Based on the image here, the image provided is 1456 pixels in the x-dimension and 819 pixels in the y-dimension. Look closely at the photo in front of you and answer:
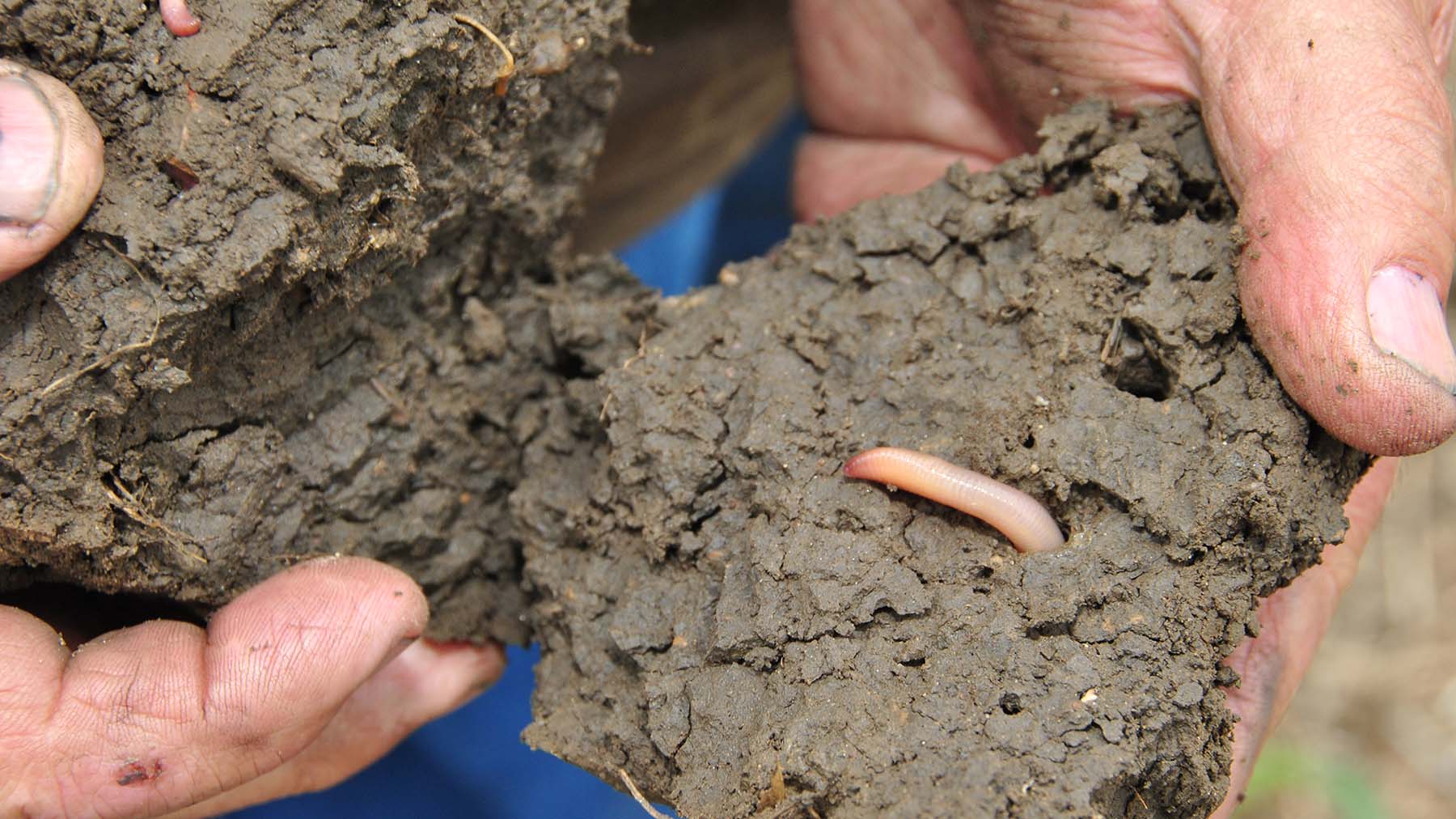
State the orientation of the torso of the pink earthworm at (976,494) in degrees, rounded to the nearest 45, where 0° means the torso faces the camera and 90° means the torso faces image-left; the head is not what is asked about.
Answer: approximately 90°

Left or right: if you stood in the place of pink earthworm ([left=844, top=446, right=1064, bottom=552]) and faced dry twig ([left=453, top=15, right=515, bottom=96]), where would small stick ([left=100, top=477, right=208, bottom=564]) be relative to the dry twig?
left

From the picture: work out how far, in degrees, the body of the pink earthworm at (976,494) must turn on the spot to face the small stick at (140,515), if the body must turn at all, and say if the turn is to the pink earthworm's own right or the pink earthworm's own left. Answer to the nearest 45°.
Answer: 0° — it already faces it

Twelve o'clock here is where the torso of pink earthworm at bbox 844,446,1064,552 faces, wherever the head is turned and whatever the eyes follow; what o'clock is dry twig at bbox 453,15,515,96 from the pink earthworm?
The dry twig is roughly at 1 o'clock from the pink earthworm.
